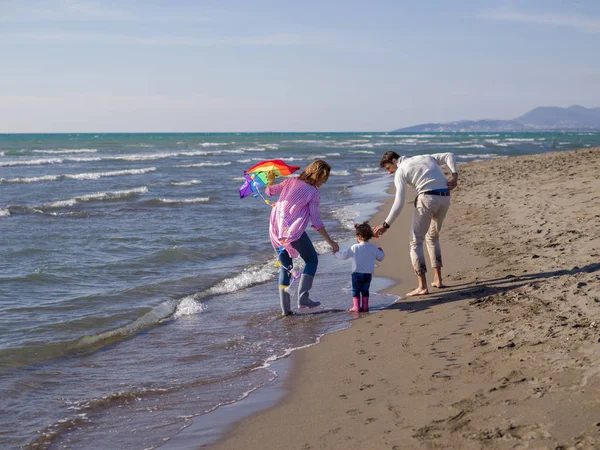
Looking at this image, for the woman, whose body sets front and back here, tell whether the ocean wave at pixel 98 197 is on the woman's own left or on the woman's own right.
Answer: on the woman's own left

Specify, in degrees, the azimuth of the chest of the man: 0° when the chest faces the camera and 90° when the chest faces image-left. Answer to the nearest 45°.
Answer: approximately 135°

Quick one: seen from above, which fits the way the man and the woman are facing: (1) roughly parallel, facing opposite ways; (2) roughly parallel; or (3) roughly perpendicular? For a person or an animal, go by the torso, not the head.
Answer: roughly perpendicular

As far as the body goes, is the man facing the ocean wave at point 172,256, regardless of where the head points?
yes

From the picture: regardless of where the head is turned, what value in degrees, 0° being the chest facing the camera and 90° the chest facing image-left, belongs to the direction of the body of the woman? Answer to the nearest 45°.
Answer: approximately 225°

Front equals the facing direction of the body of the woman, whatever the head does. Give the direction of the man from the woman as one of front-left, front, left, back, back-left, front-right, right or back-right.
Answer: front-right

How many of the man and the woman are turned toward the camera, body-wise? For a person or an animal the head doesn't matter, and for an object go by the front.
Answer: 0

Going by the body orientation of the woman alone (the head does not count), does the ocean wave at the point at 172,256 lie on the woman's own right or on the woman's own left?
on the woman's own left

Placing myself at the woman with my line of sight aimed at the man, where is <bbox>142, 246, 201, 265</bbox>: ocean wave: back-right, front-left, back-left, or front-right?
back-left
